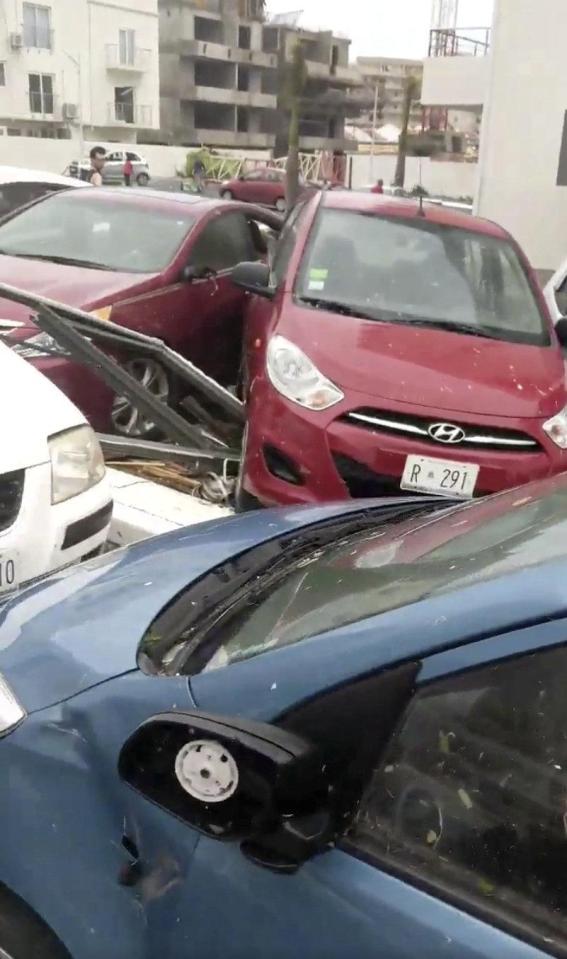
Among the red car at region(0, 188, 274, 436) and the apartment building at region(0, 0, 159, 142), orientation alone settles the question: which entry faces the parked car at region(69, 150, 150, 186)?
the apartment building

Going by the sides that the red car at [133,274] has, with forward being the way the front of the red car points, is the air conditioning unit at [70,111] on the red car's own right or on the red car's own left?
on the red car's own right

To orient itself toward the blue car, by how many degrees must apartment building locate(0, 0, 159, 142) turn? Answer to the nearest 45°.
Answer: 0° — it already faces it

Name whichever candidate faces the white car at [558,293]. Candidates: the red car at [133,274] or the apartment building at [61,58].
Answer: the apartment building

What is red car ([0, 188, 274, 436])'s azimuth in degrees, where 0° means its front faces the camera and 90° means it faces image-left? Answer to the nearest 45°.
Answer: approximately 45°

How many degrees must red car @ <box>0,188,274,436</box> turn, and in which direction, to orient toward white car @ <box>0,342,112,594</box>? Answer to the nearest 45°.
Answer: approximately 45° to its left

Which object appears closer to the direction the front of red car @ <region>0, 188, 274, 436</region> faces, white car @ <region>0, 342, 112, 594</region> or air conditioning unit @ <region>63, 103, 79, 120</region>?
the white car

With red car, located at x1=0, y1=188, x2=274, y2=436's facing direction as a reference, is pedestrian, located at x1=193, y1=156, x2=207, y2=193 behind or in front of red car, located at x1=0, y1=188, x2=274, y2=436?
behind

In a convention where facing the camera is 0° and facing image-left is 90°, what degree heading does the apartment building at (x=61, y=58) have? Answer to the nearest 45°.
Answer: approximately 0°

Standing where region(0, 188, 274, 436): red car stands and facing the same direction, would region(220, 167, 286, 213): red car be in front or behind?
behind

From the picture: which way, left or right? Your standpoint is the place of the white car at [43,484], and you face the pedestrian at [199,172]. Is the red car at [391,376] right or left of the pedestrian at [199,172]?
right

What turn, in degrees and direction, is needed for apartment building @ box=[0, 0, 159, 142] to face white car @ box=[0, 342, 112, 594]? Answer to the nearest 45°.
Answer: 0° — it already faces it
